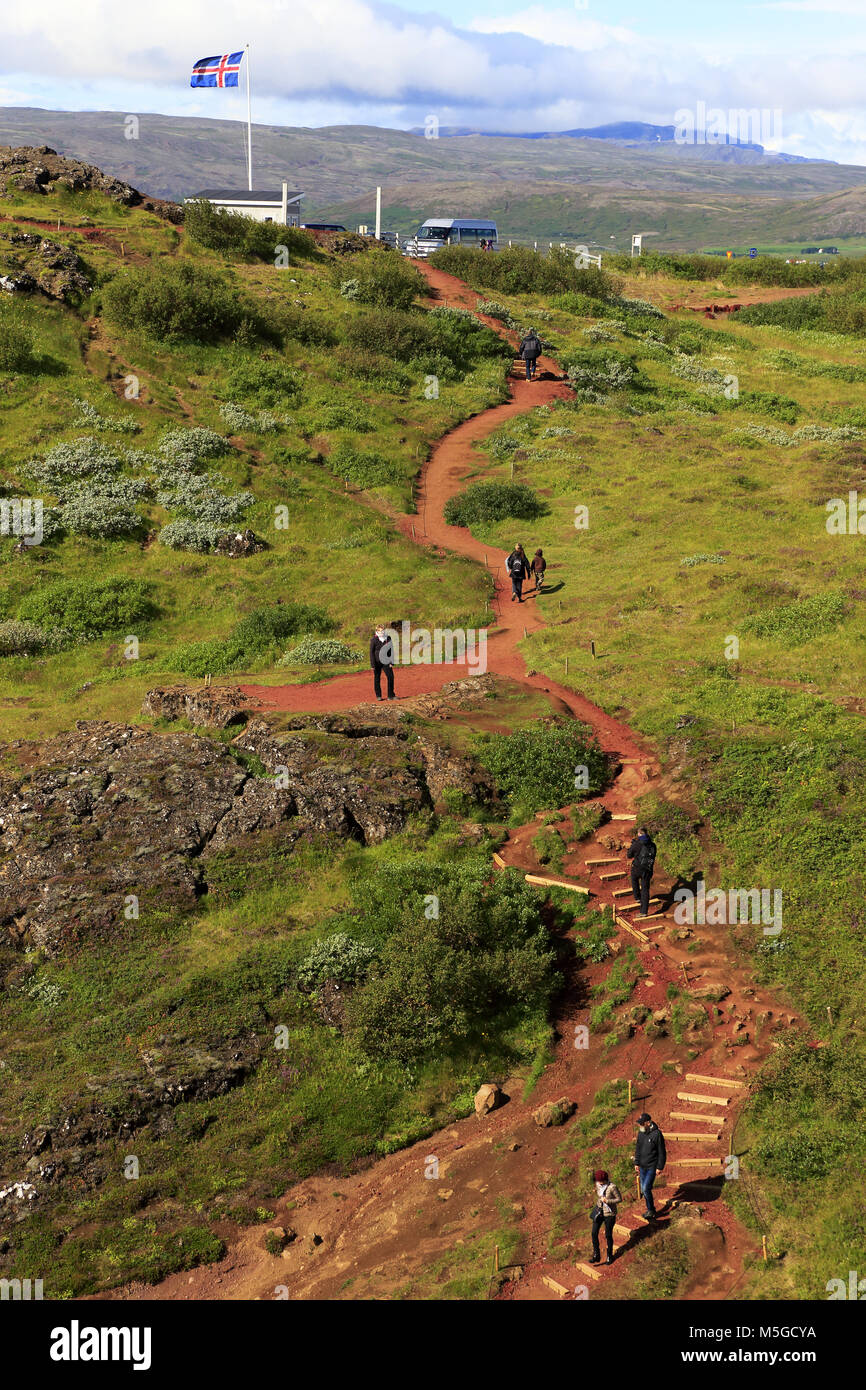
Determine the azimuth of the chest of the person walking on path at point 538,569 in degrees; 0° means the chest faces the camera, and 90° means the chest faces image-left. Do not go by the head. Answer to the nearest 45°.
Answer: approximately 180°

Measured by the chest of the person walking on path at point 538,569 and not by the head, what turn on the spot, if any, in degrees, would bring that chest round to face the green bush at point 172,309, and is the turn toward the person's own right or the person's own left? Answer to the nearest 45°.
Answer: approximately 45° to the person's own left

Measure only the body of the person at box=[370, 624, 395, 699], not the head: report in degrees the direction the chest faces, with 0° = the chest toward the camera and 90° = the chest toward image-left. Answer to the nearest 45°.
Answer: approximately 0°

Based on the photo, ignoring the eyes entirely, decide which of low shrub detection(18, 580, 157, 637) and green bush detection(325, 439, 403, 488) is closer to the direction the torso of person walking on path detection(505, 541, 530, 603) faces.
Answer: the green bush

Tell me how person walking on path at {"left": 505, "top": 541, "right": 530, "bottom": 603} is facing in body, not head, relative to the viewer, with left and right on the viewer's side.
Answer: facing away from the viewer

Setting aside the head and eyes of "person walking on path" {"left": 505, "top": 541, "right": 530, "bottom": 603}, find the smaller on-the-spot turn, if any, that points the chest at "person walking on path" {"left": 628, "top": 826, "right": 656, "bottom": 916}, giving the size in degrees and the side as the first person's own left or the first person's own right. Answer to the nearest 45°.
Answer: approximately 180°

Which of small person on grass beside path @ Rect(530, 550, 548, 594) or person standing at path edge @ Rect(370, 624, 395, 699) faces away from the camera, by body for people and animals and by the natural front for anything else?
small person on grass beside path @ Rect(530, 550, 548, 594)

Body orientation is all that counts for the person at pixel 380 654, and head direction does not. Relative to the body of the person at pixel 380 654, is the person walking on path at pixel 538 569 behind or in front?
behind

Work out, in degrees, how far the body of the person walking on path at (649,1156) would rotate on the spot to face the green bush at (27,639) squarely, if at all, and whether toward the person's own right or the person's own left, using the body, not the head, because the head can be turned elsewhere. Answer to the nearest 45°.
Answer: approximately 90° to the person's own right

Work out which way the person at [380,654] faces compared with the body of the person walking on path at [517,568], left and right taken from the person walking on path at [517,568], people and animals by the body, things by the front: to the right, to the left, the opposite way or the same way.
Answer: the opposite way

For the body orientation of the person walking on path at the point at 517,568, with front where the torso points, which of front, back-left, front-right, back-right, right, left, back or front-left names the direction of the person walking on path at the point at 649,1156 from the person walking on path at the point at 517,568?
back
